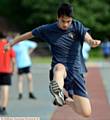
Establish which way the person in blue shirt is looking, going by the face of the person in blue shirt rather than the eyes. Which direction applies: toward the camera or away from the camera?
toward the camera

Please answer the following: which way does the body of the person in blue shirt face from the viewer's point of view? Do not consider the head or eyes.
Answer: toward the camera

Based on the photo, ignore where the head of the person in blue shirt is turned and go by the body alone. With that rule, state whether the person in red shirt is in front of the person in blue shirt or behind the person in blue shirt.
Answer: behind
